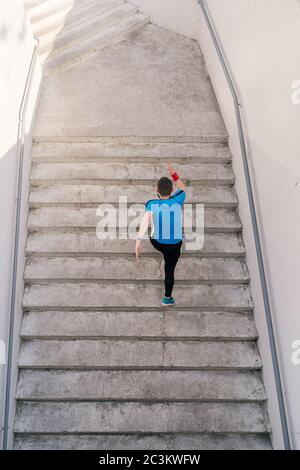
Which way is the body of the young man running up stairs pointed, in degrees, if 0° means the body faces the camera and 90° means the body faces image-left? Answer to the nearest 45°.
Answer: approximately 180°

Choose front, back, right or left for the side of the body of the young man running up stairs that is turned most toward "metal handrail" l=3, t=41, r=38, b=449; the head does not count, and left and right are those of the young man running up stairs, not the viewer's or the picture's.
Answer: left
